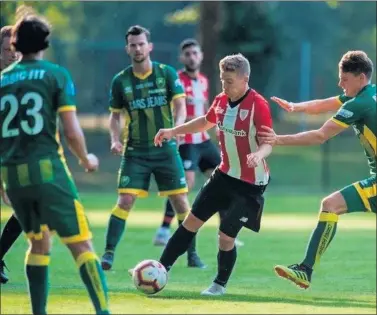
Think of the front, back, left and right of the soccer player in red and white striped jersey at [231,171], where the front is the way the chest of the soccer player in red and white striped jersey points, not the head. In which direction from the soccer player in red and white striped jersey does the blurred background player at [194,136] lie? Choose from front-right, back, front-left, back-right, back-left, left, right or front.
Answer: back-right

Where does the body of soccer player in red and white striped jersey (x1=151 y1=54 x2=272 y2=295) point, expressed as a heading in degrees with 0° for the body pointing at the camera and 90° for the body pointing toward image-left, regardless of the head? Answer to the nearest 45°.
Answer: approximately 45°

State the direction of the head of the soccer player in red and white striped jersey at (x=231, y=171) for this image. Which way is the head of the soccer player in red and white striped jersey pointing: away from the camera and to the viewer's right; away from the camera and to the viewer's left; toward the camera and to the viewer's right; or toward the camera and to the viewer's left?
toward the camera and to the viewer's left

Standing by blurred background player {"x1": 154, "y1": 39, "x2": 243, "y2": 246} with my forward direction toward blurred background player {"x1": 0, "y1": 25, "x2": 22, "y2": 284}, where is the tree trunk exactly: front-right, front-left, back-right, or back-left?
back-right

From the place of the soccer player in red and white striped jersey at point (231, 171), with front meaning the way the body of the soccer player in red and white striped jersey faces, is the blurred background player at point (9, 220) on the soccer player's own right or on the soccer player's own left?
on the soccer player's own right

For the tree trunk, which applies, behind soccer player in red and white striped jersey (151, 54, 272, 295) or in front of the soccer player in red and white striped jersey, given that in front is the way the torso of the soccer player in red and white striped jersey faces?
behind
